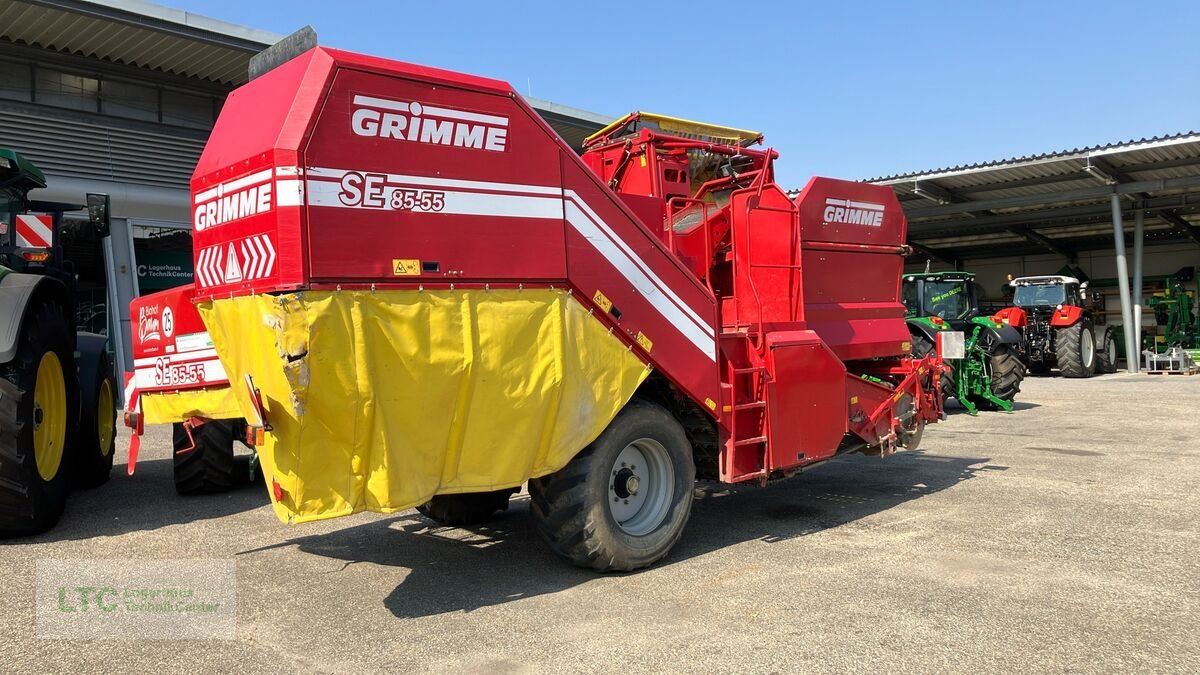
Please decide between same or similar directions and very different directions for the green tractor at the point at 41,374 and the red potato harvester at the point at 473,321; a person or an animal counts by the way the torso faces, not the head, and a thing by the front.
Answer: same or similar directions

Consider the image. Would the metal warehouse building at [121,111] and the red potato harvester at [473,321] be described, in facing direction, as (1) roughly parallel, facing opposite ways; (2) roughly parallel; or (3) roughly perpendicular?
roughly perpendicular

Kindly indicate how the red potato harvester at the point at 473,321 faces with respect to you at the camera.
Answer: facing away from the viewer and to the right of the viewer

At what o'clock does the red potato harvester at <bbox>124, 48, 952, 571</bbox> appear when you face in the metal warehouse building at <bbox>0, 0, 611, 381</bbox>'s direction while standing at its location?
The red potato harvester is roughly at 1 o'clock from the metal warehouse building.

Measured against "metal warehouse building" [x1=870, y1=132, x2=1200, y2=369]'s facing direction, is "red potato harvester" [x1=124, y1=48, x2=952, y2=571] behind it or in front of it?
in front

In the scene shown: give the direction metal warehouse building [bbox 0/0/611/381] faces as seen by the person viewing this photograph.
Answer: facing the viewer and to the right of the viewer

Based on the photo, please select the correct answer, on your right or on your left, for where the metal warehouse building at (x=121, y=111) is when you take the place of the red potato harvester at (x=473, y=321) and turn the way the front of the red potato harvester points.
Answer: on your left

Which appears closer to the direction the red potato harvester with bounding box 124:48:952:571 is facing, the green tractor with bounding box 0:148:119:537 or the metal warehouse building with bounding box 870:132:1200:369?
the metal warehouse building

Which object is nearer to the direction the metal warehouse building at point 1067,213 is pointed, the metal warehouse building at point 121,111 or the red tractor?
the metal warehouse building

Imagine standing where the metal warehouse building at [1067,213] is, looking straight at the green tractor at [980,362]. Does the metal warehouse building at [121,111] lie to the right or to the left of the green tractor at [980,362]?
right

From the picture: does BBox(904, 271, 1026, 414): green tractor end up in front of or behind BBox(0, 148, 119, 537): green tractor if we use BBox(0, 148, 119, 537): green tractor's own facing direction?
in front

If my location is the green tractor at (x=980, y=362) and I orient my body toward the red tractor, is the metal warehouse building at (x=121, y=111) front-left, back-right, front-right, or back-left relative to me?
back-left
